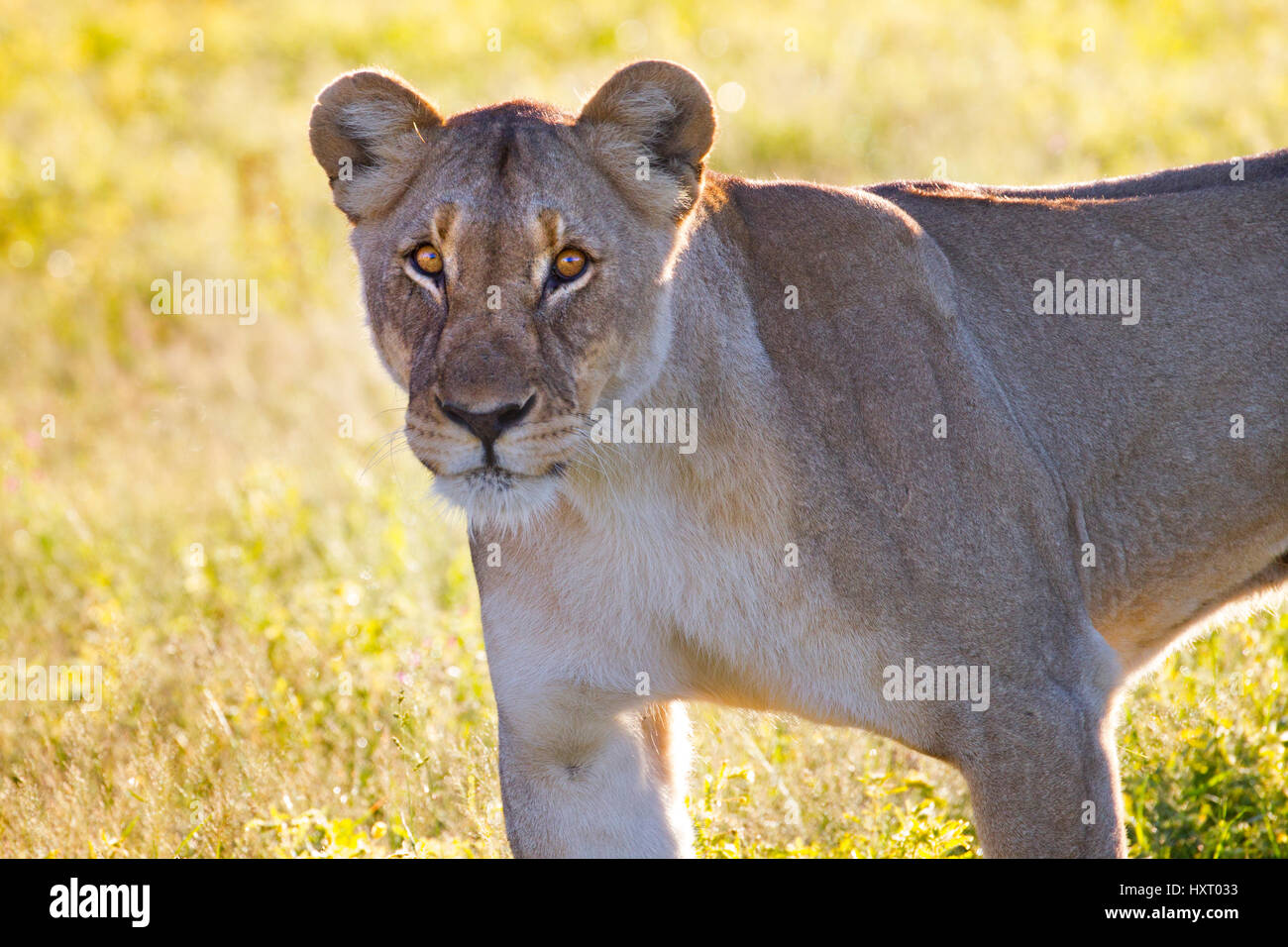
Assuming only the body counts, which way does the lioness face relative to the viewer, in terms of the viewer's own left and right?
facing the viewer and to the left of the viewer
